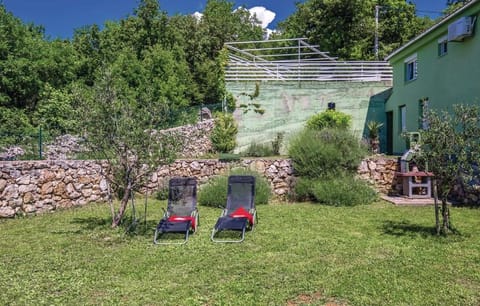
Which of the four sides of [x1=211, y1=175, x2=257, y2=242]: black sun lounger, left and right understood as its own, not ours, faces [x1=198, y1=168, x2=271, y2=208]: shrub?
back

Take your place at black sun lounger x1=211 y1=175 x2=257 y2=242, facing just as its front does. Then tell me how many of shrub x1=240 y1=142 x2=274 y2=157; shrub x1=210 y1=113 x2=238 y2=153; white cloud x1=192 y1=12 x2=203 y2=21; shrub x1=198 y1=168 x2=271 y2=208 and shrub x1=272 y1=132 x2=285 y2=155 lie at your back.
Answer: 5

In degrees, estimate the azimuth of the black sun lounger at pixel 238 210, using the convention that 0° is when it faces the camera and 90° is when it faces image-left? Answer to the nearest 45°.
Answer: approximately 0°

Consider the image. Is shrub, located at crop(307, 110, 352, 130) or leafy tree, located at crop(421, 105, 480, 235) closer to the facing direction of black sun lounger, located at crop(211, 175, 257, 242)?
the leafy tree

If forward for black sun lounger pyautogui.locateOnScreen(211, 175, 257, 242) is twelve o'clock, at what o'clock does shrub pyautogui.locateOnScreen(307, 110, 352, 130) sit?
The shrub is roughly at 7 o'clock from the black sun lounger.

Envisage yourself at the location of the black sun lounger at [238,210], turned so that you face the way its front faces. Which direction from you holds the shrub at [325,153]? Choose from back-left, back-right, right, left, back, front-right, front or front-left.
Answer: back-left

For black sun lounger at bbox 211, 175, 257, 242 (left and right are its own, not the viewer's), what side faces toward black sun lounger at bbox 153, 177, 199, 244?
right

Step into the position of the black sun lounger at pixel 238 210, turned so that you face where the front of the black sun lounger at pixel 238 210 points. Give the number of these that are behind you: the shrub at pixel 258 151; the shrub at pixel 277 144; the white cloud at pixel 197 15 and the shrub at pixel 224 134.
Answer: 4

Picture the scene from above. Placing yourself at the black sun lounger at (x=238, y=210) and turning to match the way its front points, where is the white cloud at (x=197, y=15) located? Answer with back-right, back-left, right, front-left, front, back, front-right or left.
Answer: back

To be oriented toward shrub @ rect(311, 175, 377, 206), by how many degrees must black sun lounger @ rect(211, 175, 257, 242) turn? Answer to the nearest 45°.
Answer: approximately 135° to its left

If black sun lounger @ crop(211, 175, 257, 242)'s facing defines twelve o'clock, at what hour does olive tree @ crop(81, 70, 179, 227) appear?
The olive tree is roughly at 2 o'clock from the black sun lounger.

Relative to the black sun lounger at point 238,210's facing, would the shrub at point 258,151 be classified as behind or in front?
behind

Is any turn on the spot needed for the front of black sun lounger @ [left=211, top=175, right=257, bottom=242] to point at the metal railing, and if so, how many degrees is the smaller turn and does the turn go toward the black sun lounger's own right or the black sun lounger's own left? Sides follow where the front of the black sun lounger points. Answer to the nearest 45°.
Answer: approximately 180°

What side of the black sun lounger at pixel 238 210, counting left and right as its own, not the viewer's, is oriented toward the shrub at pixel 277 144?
back

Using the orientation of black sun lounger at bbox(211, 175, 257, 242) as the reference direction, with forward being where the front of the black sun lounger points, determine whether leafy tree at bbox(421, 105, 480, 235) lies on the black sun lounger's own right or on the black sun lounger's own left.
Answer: on the black sun lounger's own left
